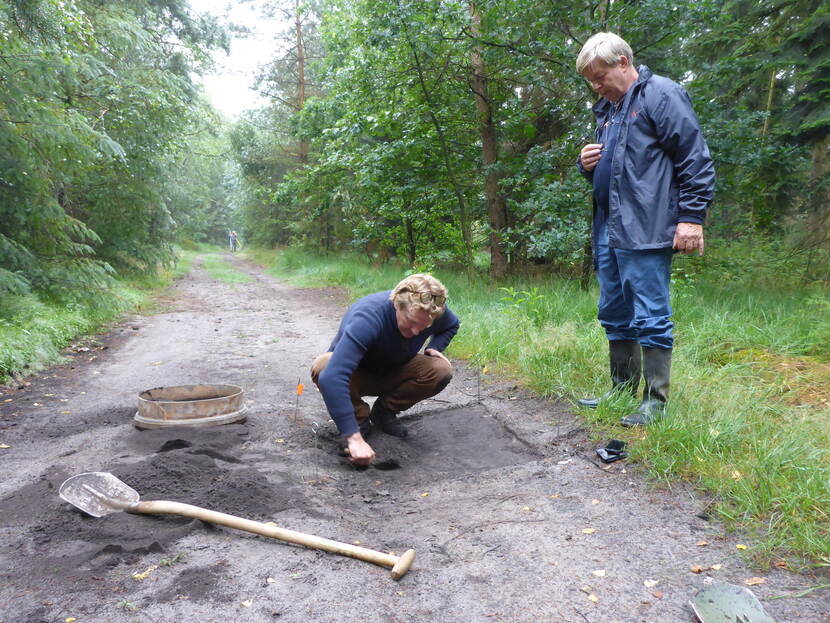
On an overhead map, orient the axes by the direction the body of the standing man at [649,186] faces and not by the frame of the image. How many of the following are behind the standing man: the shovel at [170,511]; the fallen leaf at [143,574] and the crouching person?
0

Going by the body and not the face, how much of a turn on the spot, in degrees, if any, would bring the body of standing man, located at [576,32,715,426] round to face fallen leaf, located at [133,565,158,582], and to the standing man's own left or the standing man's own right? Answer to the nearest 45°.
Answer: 0° — they already face it

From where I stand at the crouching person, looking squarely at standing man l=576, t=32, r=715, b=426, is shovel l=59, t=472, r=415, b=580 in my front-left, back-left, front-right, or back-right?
back-right

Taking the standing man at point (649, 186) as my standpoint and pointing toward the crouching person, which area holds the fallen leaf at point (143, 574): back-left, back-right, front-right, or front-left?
front-left

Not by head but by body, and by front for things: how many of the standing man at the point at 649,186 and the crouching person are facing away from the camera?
0

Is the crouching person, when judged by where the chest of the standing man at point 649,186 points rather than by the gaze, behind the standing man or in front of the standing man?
in front

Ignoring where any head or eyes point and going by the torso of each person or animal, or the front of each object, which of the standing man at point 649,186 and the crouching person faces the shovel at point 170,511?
the standing man

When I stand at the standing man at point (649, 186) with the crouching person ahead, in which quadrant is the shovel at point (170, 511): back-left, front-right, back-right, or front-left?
front-left

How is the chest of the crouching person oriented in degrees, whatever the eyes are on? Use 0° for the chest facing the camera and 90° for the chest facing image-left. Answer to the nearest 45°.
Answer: approximately 315°
